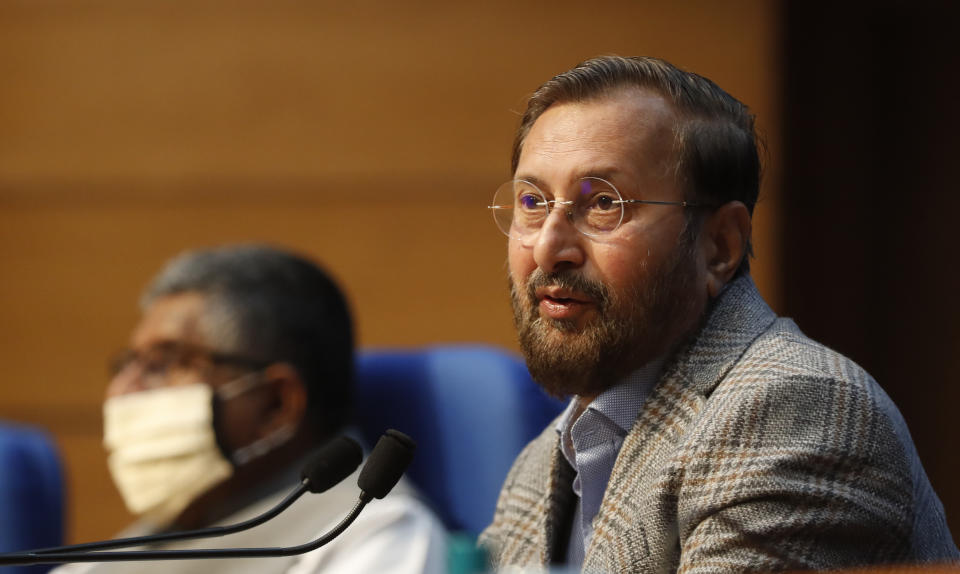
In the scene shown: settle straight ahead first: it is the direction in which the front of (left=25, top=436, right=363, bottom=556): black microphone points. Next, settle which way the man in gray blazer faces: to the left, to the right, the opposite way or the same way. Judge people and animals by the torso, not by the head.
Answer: the opposite way

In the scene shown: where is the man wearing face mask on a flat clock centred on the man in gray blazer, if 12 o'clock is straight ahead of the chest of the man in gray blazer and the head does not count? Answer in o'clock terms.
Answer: The man wearing face mask is roughly at 3 o'clock from the man in gray blazer.

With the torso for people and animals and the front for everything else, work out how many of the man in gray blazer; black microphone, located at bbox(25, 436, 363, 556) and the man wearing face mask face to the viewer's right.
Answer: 1

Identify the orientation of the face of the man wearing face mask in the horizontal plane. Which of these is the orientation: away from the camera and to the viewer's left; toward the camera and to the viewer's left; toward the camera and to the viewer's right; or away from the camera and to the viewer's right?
toward the camera and to the viewer's left

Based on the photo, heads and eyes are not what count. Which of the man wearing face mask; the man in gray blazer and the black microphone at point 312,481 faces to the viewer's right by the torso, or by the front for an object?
the black microphone

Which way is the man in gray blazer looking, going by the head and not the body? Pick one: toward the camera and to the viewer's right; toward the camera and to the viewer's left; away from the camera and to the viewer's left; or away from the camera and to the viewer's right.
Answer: toward the camera and to the viewer's left

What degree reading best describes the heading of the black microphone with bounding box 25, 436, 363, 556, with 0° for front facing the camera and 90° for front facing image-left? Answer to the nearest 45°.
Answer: approximately 270°

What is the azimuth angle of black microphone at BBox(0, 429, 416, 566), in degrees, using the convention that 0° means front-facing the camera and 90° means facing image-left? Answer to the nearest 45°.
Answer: approximately 270°

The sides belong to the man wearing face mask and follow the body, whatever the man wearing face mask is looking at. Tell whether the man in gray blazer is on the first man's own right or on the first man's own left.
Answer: on the first man's own left
